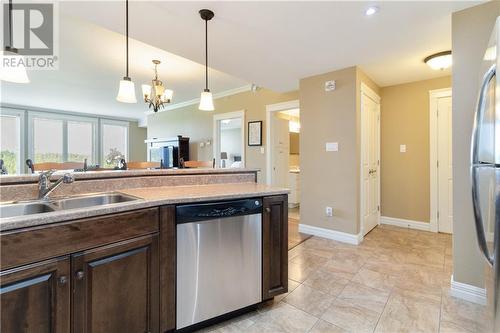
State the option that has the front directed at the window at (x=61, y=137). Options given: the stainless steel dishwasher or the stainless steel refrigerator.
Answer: the stainless steel refrigerator

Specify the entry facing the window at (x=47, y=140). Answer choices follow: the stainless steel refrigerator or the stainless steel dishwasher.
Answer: the stainless steel refrigerator

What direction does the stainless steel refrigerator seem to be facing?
to the viewer's left

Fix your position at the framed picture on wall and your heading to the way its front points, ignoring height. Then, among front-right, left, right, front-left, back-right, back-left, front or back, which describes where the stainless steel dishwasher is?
front-left

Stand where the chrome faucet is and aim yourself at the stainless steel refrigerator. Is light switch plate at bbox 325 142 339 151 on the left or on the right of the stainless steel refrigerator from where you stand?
left

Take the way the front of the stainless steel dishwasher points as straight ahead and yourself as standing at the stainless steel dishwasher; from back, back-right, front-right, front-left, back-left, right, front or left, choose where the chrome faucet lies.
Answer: back-right

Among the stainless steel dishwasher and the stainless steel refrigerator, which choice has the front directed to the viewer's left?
the stainless steel refrigerator

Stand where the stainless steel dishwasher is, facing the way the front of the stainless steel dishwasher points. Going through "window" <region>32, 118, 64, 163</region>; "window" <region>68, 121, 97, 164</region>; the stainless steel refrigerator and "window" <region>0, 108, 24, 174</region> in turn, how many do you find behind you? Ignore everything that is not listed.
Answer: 3

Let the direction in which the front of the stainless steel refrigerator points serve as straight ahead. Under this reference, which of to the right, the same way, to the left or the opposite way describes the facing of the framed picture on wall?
to the left

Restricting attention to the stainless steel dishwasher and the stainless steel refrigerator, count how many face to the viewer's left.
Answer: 1

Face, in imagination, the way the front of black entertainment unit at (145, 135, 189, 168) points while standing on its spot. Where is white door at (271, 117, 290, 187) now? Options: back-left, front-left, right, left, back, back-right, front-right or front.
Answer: left

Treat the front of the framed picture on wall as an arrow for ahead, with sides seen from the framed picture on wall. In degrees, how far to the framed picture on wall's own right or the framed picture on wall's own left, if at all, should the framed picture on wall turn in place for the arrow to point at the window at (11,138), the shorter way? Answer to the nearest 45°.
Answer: approximately 45° to the framed picture on wall's own right

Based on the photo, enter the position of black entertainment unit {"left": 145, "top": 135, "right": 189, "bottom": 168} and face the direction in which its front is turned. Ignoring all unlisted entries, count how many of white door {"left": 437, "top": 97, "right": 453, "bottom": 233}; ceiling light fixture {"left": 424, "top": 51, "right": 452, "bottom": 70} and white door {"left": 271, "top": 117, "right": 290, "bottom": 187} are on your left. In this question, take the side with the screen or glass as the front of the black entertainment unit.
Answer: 3

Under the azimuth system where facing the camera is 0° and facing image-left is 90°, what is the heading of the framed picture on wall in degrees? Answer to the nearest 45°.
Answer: approximately 45°

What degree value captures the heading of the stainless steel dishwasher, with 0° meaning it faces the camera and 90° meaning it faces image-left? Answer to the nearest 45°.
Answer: approximately 315°
